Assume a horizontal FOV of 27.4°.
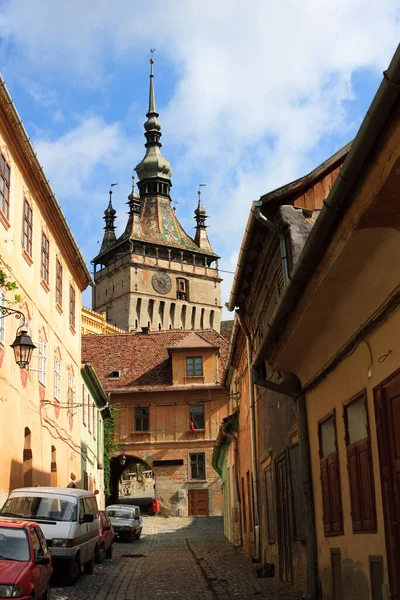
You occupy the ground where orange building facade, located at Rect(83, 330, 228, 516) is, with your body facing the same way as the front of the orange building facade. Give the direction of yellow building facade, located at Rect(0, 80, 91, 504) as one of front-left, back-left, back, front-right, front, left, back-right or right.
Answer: front

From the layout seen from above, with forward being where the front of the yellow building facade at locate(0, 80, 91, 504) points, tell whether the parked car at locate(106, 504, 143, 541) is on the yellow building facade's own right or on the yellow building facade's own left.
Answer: on the yellow building facade's own left

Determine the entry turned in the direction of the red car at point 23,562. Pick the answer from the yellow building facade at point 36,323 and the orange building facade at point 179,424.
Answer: the orange building facade

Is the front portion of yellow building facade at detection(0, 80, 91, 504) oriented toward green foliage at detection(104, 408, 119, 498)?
no

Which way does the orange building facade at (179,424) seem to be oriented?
toward the camera

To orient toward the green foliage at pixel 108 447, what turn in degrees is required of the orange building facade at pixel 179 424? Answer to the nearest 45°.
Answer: approximately 45° to its right

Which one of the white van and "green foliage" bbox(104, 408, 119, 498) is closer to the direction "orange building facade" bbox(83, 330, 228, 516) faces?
the white van

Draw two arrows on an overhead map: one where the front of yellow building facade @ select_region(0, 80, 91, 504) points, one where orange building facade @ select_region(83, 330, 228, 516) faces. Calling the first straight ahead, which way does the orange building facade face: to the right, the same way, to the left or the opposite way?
to the right

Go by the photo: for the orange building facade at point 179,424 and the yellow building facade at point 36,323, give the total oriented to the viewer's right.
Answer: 1

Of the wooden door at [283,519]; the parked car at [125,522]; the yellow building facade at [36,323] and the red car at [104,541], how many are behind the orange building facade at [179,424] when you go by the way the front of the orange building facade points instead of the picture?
0

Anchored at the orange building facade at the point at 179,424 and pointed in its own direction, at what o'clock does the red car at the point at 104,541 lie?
The red car is roughly at 12 o'clock from the orange building facade.

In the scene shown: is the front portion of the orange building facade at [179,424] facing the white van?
yes

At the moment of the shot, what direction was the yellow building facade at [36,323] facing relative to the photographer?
facing to the right of the viewer

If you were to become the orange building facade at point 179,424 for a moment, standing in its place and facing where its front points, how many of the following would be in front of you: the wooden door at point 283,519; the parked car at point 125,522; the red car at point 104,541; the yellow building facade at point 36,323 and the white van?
5

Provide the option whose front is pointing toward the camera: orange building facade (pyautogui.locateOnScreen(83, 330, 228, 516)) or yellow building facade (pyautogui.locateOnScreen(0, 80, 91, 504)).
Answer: the orange building facade
